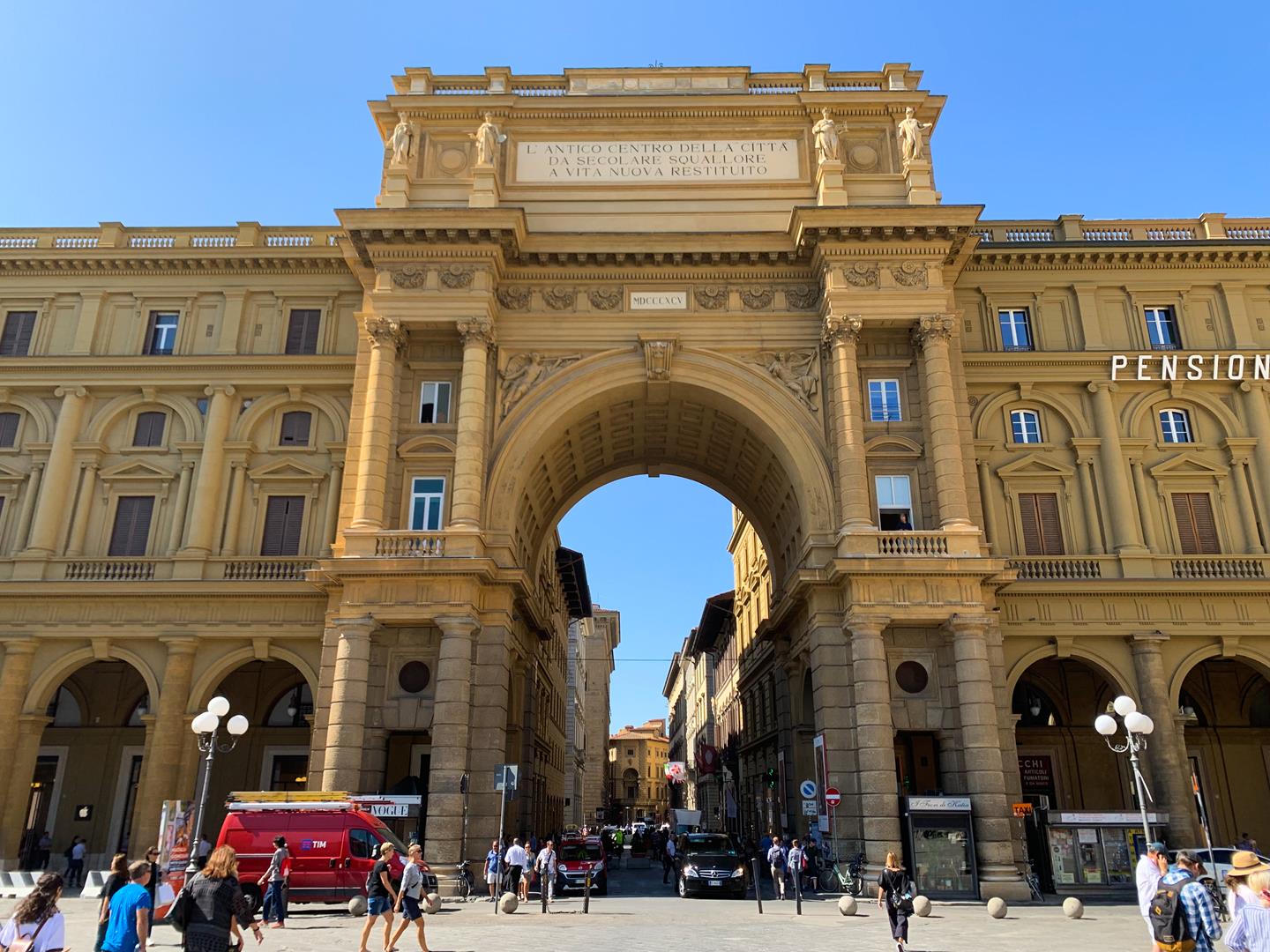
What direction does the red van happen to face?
to the viewer's right

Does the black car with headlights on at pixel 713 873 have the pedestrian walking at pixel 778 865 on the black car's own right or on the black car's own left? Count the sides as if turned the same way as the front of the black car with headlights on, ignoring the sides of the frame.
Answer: on the black car's own left

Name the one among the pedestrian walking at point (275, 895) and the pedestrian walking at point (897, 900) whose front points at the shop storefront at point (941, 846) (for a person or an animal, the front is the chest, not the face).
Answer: the pedestrian walking at point (897, 900)

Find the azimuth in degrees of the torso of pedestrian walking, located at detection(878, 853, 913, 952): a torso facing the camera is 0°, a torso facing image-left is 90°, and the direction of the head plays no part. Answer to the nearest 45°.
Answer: approximately 180°

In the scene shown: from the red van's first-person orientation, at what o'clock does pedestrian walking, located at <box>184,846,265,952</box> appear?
The pedestrian walking is roughly at 3 o'clock from the red van.

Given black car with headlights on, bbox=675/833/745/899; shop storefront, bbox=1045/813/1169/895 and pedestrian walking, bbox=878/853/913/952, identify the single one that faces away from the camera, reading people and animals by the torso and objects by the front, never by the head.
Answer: the pedestrian walking

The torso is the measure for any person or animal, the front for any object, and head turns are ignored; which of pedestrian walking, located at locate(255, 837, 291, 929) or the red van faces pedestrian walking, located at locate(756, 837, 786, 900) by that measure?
the red van

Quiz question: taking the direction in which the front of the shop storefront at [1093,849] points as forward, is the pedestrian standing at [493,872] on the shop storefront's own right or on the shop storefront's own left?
on the shop storefront's own right

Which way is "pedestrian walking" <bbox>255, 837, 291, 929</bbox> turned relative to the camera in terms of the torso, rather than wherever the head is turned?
to the viewer's left

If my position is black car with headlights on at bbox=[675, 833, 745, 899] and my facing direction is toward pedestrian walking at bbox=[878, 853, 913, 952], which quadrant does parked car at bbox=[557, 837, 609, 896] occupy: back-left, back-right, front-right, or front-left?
back-right
